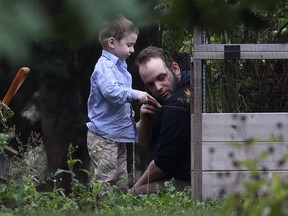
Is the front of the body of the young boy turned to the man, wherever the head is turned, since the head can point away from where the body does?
yes

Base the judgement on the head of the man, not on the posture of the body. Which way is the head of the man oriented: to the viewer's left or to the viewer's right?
to the viewer's left

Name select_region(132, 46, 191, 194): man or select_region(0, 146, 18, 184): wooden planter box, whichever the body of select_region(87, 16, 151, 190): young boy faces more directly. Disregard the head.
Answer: the man

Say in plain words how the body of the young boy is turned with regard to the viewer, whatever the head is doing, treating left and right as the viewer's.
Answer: facing to the right of the viewer
